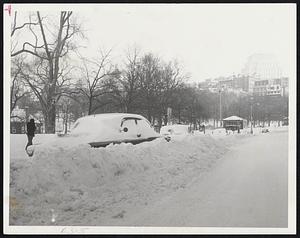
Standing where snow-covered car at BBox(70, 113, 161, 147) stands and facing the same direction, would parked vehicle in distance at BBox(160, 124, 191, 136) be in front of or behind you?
behind

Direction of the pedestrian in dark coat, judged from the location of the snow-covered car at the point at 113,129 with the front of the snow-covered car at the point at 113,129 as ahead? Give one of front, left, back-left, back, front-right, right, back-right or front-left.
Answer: front-right

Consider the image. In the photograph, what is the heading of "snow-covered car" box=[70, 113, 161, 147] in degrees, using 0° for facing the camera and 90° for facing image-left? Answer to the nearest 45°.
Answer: approximately 45°
